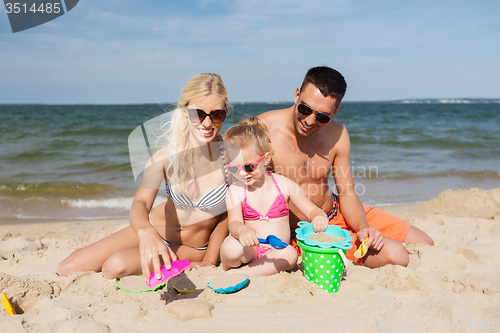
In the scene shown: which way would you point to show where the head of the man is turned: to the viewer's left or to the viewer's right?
to the viewer's left

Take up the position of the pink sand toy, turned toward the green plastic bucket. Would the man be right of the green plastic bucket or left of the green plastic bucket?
left

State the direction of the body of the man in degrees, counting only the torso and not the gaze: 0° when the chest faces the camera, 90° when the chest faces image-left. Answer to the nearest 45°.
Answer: approximately 0°

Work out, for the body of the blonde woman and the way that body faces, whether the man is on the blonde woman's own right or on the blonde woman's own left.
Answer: on the blonde woman's own left

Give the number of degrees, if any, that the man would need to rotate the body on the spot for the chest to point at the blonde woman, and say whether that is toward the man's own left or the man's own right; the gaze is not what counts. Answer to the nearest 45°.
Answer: approximately 45° to the man's own right

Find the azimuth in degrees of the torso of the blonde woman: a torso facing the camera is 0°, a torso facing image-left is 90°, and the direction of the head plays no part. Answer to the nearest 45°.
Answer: approximately 0°

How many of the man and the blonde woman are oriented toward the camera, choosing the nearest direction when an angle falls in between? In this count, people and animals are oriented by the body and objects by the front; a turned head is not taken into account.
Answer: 2

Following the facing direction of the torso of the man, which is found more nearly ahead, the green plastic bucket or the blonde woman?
the green plastic bucket
